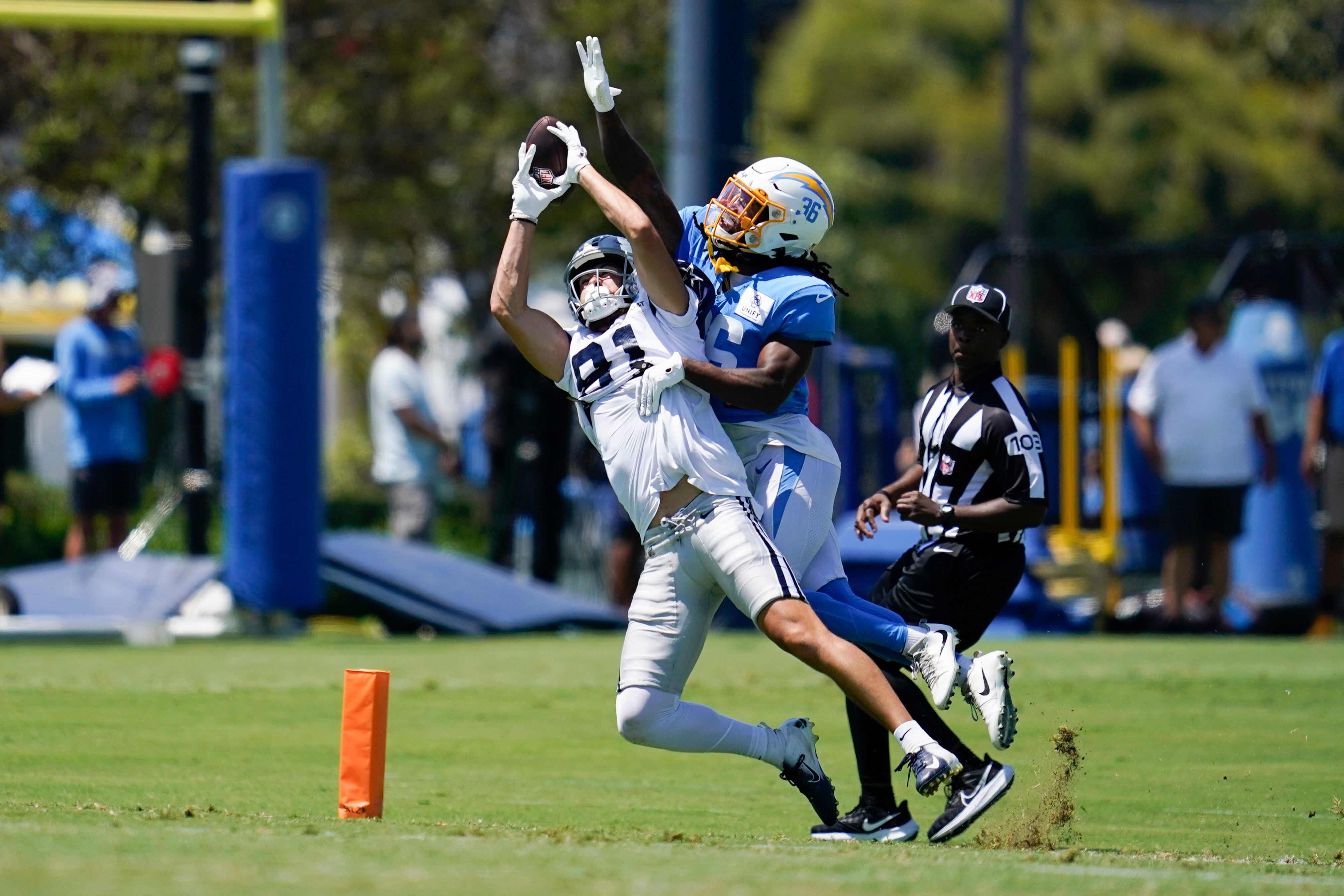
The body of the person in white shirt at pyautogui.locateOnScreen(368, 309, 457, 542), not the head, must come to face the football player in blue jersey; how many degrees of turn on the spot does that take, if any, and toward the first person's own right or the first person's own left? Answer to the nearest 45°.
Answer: approximately 90° to the first person's own right

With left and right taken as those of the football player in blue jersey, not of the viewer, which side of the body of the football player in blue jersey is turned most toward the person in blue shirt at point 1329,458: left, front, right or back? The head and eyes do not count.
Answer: back

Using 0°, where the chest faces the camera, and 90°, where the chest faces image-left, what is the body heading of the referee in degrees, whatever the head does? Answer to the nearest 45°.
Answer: approximately 45°

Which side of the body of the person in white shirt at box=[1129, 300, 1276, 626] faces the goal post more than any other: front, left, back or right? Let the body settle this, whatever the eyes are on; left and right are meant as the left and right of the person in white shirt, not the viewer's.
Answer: right

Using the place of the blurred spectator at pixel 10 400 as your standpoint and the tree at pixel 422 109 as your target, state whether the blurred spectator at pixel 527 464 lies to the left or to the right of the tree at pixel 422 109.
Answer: right

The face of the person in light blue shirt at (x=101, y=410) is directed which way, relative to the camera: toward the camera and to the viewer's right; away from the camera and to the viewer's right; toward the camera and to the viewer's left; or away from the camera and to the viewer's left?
toward the camera and to the viewer's right

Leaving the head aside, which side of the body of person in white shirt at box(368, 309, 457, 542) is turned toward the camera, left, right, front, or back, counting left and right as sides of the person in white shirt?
right

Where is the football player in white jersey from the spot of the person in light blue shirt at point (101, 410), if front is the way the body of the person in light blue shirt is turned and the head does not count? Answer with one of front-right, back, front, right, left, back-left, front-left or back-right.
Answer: front-right

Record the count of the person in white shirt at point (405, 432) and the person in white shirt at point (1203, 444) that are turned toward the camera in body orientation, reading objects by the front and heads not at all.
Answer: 1

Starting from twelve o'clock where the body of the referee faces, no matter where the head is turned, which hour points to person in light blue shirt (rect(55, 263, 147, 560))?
The person in light blue shirt is roughly at 3 o'clock from the referee.

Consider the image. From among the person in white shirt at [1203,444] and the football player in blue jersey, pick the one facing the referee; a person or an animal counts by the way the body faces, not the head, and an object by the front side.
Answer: the person in white shirt

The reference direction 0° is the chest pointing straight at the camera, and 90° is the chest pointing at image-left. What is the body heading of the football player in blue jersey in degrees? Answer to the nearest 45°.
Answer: approximately 45°

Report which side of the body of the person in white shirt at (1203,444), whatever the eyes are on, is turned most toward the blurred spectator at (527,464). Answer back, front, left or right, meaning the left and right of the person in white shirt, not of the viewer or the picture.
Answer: right

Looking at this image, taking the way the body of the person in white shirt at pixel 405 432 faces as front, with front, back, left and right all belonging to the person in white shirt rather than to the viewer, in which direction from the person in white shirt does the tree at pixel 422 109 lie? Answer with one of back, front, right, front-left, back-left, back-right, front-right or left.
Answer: left
